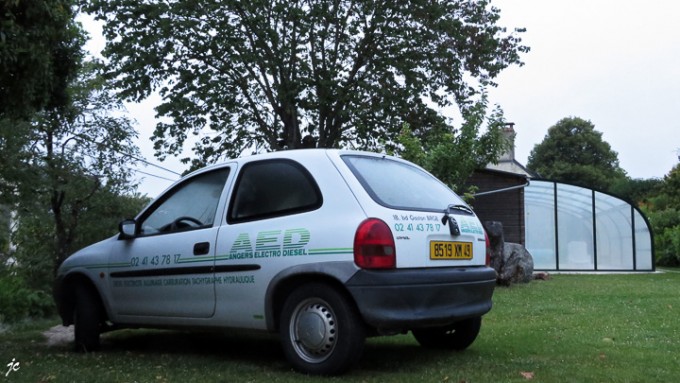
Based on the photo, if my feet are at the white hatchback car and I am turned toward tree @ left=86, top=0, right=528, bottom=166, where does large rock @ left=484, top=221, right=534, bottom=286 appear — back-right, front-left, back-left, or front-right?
front-right

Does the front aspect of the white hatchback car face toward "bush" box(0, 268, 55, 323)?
yes

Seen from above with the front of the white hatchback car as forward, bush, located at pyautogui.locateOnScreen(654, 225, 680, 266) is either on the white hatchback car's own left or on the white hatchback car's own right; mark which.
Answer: on the white hatchback car's own right

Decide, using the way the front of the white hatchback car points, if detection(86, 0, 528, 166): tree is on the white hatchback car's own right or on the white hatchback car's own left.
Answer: on the white hatchback car's own right

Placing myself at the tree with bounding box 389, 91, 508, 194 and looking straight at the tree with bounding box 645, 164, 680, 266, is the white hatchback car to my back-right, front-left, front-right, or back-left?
back-right

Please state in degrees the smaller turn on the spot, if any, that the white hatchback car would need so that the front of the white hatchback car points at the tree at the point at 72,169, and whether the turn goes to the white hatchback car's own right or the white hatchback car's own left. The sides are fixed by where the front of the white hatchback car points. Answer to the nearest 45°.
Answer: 0° — it already faces it

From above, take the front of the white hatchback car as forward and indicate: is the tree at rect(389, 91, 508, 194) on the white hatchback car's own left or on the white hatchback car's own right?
on the white hatchback car's own right

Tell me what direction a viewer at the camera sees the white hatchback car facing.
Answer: facing away from the viewer and to the left of the viewer
